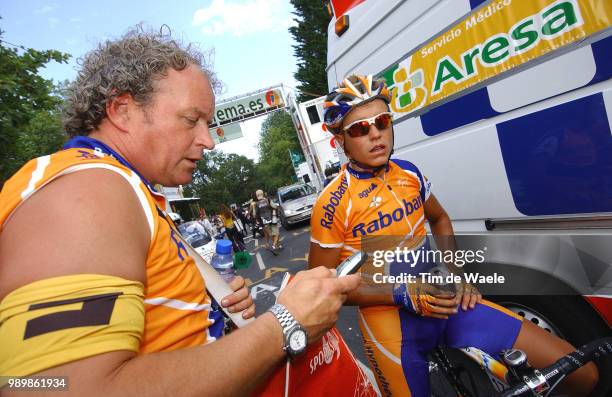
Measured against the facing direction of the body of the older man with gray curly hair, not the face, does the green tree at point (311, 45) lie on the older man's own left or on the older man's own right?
on the older man's own left

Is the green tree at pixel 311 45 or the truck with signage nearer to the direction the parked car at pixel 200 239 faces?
the truck with signage

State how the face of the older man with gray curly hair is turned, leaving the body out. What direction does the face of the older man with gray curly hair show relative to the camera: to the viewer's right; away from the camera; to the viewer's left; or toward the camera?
to the viewer's right

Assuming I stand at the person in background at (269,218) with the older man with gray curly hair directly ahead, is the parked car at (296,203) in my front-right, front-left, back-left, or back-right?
back-left

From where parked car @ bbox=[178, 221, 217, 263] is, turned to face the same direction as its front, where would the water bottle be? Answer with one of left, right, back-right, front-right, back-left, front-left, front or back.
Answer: front-right

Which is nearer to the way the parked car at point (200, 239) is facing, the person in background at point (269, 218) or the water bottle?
the water bottle

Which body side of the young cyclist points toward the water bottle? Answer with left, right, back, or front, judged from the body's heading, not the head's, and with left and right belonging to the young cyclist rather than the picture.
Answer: right

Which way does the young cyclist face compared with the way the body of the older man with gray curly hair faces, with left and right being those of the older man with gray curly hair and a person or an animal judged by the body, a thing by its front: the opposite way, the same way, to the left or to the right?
to the right

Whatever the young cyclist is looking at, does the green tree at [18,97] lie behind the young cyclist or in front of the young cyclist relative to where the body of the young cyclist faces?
behind

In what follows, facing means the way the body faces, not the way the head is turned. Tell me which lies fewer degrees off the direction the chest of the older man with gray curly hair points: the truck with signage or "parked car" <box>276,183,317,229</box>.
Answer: the truck with signage

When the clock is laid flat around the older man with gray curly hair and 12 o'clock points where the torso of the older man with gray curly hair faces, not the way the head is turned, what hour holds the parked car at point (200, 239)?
The parked car is roughly at 9 o'clock from the older man with gray curly hair.

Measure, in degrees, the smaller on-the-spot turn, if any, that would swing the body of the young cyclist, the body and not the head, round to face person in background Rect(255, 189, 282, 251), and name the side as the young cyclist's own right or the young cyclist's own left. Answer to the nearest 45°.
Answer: approximately 180°

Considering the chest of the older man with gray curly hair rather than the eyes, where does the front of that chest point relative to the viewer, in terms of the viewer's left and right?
facing to the right of the viewer

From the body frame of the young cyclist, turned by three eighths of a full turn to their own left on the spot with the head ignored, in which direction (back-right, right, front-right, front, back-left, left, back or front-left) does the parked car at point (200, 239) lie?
front-left

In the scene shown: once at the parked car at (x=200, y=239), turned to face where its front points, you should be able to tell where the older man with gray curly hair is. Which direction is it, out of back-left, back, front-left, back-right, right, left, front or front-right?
front-right

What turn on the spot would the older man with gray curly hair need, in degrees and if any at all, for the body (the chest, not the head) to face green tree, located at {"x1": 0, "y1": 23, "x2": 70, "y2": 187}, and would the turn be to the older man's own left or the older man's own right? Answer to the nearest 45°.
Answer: approximately 90° to the older man's own left
